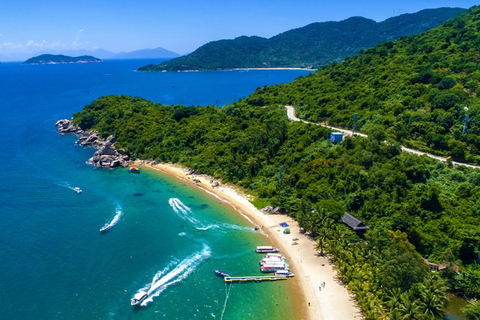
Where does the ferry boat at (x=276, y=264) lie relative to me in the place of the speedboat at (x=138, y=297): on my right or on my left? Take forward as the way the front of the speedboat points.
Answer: on my left

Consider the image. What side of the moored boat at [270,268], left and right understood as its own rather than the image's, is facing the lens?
right

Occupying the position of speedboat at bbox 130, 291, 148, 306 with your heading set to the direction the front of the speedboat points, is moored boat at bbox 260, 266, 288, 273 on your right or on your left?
on your left

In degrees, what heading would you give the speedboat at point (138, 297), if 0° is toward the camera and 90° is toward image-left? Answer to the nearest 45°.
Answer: approximately 45°

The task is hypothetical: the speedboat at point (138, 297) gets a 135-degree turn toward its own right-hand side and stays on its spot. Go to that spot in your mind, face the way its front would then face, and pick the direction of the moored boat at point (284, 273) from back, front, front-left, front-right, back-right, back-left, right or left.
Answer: right

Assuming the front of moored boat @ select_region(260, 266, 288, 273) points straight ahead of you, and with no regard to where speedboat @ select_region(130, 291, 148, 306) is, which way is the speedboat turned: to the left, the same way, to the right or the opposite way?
to the right

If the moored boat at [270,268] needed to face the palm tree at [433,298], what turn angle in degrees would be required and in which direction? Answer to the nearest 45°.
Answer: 0° — it already faces it

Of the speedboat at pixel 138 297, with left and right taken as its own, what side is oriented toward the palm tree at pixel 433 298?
left

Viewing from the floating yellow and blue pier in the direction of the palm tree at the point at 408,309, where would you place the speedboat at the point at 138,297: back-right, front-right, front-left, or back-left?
back-right

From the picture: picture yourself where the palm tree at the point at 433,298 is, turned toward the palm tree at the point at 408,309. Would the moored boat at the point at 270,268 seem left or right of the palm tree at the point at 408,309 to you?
right
